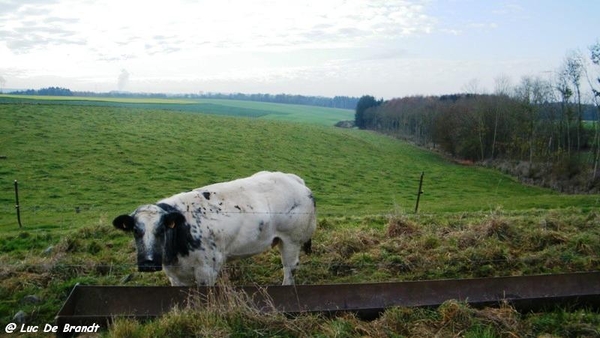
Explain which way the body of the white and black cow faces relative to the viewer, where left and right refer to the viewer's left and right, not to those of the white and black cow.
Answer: facing the viewer and to the left of the viewer

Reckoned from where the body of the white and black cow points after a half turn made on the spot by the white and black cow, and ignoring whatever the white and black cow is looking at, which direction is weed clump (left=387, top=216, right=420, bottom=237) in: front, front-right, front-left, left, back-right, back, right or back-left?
front

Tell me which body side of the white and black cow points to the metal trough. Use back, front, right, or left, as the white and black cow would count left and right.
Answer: left
